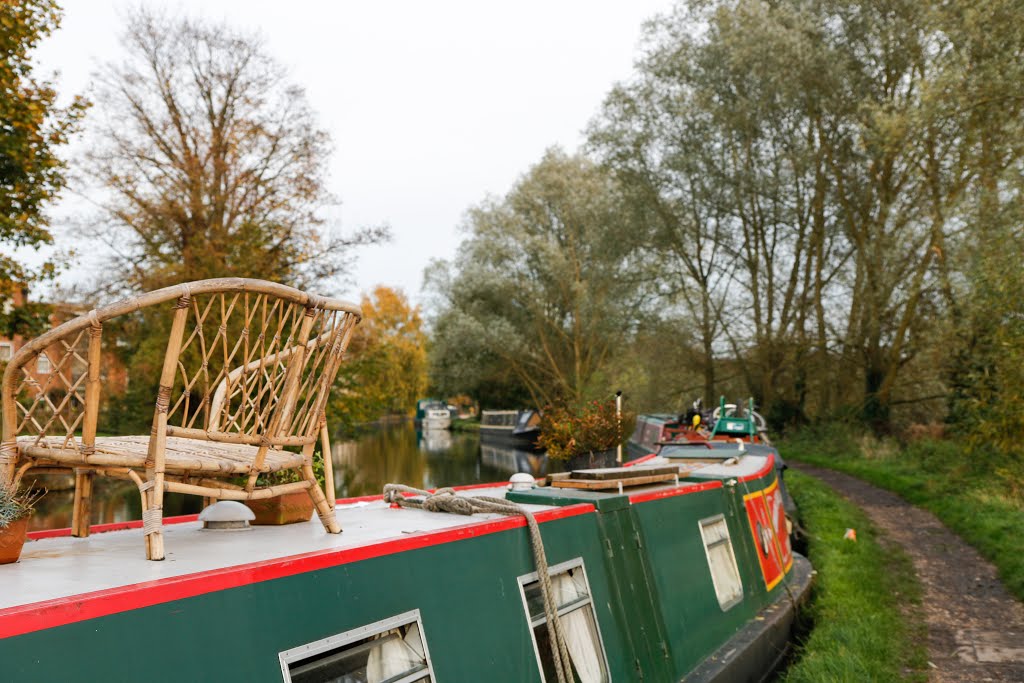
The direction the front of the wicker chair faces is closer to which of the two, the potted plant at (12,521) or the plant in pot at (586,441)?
the potted plant
